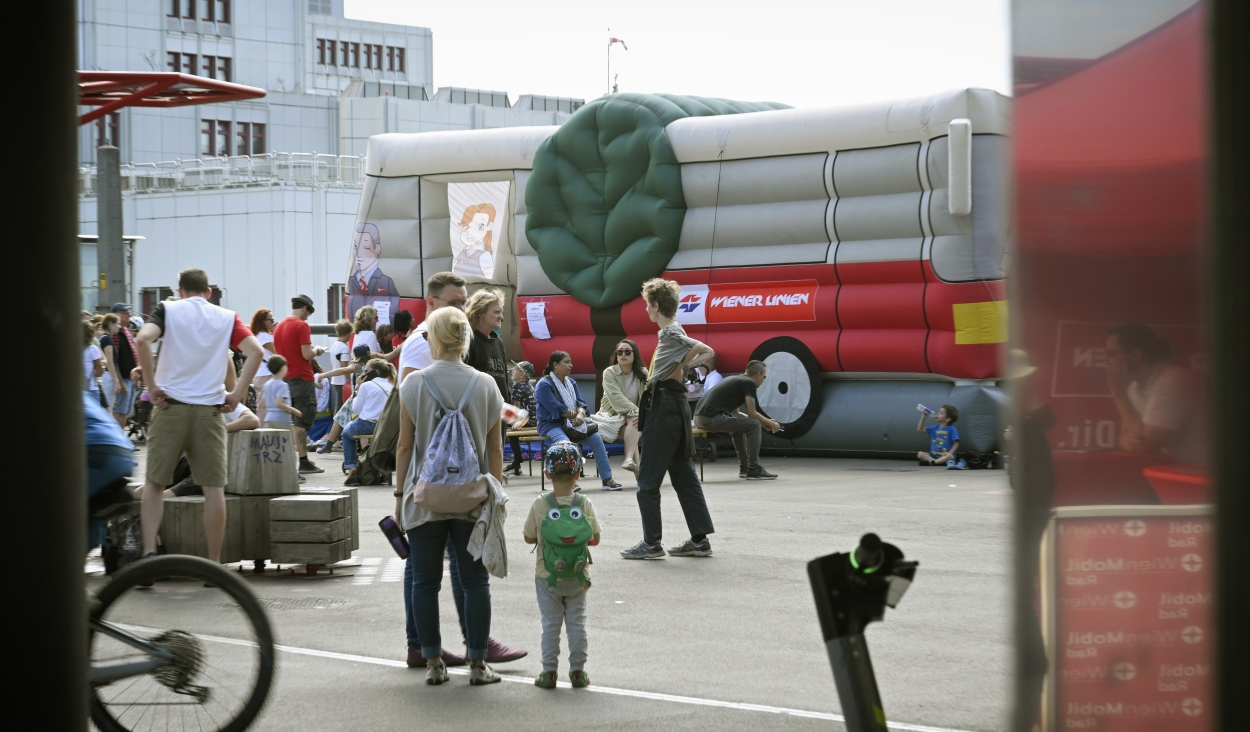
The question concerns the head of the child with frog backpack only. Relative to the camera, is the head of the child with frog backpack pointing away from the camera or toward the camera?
away from the camera

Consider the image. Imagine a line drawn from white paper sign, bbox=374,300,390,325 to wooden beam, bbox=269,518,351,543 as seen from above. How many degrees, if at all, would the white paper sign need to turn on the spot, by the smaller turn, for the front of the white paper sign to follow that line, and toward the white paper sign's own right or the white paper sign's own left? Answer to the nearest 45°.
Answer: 0° — it already faces it

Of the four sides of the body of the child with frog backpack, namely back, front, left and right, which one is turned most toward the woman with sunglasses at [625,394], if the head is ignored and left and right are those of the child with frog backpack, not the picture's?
front

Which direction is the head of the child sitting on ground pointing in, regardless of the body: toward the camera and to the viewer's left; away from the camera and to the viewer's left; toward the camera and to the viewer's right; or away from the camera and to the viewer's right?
toward the camera and to the viewer's left

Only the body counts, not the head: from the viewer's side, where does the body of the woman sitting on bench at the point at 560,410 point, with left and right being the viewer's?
facing the viewer and to the right of the viewer

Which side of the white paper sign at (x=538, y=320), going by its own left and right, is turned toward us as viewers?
front

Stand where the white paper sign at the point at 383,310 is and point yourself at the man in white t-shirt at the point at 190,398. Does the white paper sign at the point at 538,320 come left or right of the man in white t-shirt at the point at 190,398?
left

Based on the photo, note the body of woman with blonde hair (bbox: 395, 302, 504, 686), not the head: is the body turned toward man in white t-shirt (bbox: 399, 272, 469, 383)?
yes

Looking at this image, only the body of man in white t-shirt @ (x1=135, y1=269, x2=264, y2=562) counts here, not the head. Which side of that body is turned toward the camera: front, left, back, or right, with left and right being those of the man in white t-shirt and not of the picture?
back

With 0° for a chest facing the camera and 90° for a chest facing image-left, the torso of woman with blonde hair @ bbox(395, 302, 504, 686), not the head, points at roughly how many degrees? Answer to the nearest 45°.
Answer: approximately 180°

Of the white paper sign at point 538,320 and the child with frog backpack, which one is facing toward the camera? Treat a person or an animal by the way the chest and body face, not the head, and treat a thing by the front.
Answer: the white paper sign

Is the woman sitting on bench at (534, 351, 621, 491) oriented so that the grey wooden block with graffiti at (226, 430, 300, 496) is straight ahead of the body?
no

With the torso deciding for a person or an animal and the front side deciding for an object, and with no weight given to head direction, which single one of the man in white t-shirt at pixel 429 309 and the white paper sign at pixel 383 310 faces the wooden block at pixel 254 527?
the white paper sign

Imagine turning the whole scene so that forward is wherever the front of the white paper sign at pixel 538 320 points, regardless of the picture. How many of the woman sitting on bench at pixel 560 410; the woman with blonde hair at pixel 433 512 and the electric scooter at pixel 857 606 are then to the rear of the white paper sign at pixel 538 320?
0

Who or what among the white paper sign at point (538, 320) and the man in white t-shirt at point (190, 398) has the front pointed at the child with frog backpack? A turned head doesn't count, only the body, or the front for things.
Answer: the white paper sign
